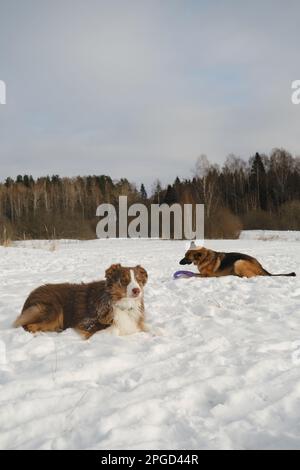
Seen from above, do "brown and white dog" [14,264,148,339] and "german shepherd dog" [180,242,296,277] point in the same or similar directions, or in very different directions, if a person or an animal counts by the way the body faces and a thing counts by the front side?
very different directions

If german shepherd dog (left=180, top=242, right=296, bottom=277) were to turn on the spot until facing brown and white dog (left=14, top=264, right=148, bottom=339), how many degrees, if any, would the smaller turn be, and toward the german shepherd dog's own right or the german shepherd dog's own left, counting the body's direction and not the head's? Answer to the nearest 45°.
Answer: approximately 90° to the german shepherd dog's own left

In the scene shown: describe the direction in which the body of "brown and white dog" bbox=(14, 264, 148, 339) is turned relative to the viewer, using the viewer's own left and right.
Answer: facing the viewer and to the right of the viewer

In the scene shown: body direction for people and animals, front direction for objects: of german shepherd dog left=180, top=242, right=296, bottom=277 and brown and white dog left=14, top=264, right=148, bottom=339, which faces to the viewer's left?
german shepherd dog left=180, top=242, right=296, bottom=277

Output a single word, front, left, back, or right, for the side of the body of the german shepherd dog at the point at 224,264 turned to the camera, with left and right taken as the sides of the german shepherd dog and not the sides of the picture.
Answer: left

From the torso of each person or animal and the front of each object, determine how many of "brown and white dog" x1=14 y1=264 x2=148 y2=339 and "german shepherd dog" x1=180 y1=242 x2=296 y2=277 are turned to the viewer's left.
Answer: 1

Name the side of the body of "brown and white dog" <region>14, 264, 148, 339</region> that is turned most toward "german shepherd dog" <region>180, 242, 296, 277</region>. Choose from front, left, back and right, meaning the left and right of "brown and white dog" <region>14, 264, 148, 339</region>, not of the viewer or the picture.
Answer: left
